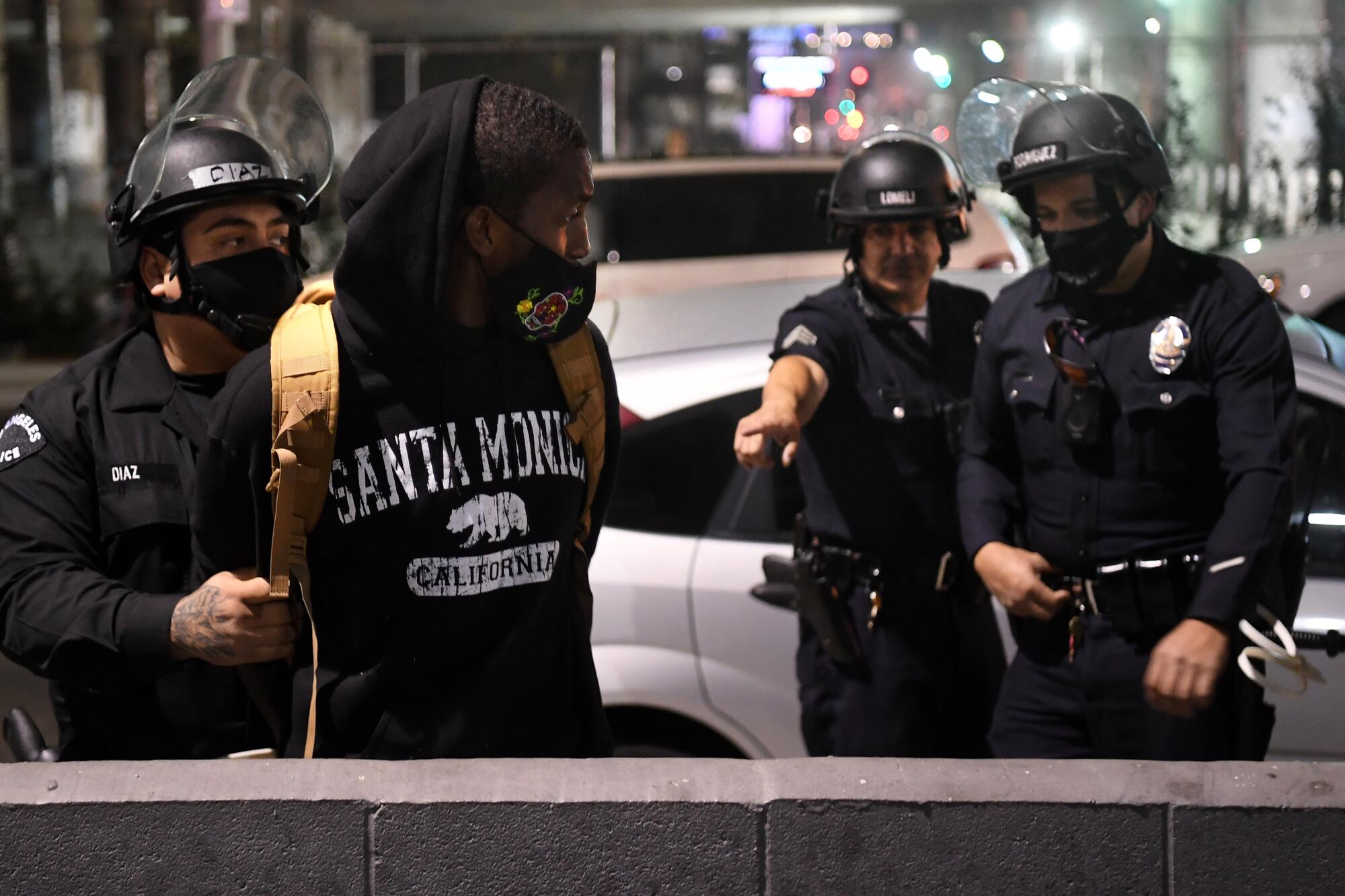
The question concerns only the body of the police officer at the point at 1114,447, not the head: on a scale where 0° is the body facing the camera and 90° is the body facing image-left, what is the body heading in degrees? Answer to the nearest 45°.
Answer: approximately 45°

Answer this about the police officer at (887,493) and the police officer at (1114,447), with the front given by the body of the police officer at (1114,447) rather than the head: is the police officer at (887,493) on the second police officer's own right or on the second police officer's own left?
on the second police officer's own right

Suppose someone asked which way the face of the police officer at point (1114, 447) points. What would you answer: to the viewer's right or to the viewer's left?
to the viewer's left
